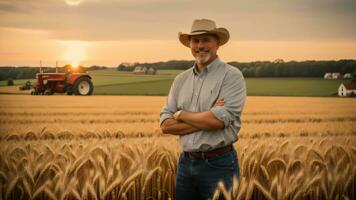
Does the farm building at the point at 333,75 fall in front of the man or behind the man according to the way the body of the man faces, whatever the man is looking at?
behind

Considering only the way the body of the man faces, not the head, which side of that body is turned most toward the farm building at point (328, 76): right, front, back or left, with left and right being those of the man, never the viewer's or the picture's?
back

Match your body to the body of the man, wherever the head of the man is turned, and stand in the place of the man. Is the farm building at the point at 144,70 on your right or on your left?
on your right

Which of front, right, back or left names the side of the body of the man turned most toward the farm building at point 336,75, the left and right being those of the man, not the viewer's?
back

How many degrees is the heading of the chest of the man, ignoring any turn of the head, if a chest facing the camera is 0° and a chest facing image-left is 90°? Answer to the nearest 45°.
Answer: approximately 45°

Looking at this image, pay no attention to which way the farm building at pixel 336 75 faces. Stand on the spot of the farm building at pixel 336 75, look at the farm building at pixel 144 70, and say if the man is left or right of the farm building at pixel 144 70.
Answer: left

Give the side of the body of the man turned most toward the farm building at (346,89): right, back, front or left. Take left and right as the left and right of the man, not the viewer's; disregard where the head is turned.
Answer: back
